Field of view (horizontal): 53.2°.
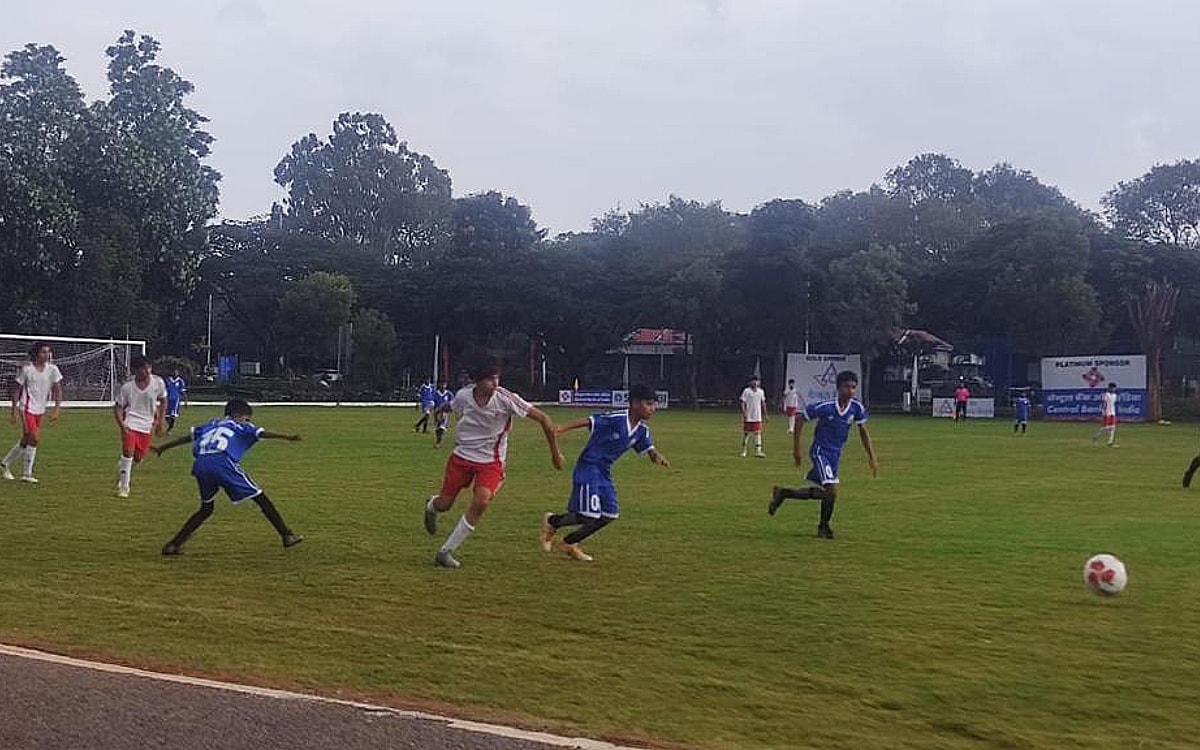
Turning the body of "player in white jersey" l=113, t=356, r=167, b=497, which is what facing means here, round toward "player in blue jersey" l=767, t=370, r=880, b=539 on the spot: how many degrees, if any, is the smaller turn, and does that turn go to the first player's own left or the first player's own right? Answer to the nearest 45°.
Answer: approximately 45° to the first player's own left

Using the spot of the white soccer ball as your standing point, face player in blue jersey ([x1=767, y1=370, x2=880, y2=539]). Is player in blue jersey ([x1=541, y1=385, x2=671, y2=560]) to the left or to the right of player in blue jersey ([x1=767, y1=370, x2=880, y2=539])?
left

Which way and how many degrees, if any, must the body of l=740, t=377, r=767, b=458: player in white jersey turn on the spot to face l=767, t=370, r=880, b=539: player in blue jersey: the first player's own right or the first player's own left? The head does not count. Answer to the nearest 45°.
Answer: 0° — they already face them

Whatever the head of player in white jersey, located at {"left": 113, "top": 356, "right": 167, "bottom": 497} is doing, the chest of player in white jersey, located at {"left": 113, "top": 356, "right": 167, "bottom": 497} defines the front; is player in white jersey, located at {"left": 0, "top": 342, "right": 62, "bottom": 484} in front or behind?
behind

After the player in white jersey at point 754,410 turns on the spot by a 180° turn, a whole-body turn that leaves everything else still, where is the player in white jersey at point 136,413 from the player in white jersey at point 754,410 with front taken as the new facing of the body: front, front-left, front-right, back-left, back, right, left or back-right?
back-left

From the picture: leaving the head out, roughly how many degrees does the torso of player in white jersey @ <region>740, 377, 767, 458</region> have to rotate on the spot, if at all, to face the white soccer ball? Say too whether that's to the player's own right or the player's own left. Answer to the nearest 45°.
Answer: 0° — they already face it

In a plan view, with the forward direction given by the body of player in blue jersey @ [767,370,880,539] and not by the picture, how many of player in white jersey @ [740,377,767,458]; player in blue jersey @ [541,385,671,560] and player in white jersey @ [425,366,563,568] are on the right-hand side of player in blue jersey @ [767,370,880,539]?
2

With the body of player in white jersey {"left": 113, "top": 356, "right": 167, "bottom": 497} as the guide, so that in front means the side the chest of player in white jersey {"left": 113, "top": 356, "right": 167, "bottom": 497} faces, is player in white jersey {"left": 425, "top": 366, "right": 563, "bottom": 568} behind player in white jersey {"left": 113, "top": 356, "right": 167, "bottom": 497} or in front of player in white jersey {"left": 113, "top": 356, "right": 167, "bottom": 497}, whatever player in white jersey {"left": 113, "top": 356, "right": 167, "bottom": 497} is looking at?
in front

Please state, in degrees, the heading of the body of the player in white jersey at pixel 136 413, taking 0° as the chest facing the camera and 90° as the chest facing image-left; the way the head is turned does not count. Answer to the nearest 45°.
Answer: approximately 0°
